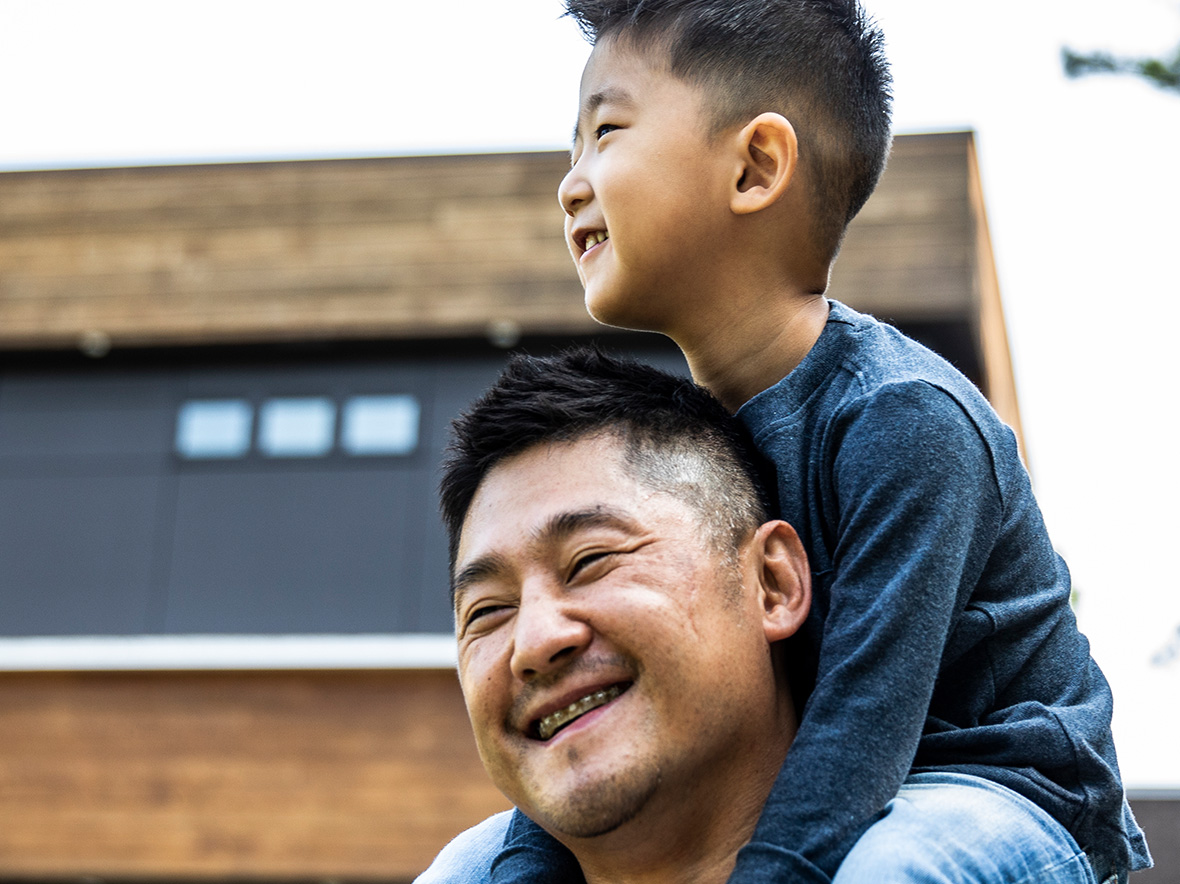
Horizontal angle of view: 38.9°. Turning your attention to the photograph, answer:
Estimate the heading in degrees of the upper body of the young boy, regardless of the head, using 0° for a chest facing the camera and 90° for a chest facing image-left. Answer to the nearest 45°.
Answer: approximately 90°

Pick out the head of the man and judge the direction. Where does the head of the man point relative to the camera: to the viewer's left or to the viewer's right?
to the viewer's left

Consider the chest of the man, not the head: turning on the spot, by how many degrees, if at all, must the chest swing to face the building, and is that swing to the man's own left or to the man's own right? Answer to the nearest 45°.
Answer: approximately 135° to the man's own right

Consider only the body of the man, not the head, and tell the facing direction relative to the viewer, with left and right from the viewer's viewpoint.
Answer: facing the viewer and to the left of the viewer

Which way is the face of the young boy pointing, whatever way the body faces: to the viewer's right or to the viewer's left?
to the viewer's left
